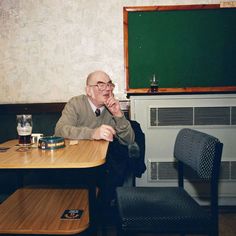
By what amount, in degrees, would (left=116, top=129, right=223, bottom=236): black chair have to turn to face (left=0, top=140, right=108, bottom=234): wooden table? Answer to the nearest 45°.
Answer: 0° — it already faces it

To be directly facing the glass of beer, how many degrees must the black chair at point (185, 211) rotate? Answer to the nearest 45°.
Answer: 0° — it already faces it

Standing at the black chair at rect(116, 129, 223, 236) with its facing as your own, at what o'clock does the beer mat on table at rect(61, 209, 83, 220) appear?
The beer mat on table is roughly at 12 o'clock from the black chair.

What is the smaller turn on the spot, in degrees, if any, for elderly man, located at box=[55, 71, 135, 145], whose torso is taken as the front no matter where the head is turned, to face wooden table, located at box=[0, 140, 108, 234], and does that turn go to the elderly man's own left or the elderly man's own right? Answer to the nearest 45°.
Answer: approximately 45° to the elderly man's own right

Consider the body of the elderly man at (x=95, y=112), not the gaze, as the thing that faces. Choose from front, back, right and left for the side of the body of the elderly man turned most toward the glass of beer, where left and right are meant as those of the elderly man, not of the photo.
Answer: right

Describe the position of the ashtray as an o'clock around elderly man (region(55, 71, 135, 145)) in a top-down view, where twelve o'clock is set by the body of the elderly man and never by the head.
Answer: The ashtray is roughly at 2 o'clock from the elderly man.

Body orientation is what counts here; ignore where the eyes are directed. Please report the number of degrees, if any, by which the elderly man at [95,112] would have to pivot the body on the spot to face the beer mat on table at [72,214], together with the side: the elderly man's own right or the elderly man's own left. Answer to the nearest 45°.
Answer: approximately 45° to the elderly man's own right

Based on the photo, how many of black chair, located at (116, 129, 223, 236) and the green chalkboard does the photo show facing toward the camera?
1

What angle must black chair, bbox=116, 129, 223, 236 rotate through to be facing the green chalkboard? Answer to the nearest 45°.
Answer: approximately 90° to its right

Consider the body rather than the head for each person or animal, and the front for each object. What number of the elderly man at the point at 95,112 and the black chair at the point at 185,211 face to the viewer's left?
1

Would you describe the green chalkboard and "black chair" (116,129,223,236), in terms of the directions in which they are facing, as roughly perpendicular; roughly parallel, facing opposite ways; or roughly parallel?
roughly perpendicular

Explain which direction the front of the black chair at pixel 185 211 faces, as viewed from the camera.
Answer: facing to the left of the viewer
